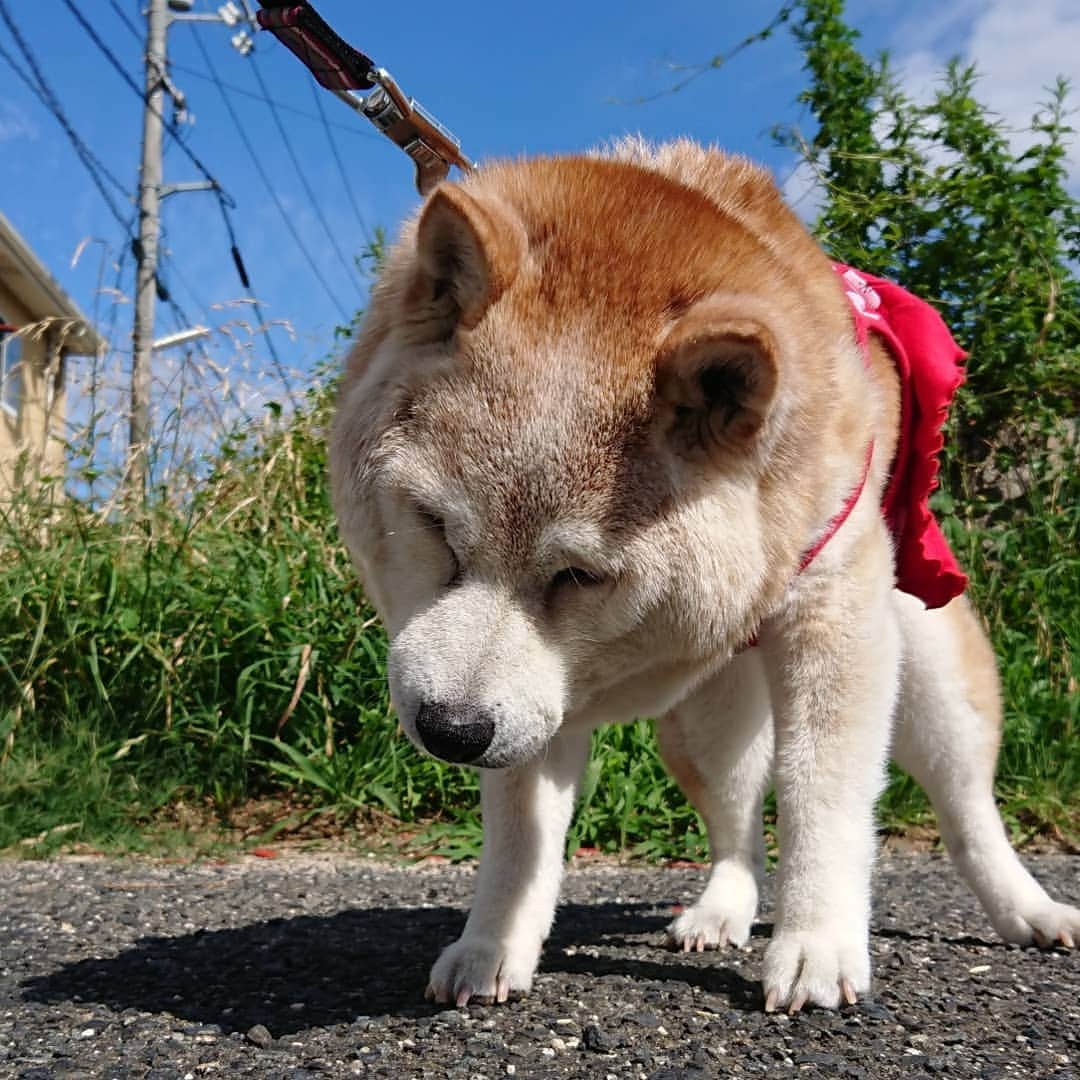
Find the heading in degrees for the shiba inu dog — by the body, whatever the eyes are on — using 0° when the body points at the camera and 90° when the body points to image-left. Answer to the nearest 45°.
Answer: approximately 45°

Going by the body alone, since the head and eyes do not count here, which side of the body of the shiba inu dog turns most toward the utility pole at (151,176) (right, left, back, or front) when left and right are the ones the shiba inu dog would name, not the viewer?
right
